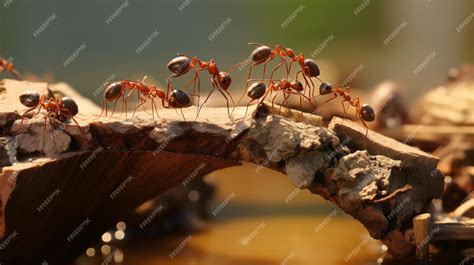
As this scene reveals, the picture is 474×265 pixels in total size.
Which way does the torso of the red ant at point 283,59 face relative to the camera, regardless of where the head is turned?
to the viewer's right

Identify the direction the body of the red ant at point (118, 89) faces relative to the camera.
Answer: to the viewer's right

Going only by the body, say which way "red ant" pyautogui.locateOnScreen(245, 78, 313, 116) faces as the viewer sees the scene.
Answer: to the viewer's right

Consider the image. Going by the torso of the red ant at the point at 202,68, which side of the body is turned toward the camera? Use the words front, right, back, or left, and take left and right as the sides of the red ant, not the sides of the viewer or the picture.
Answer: right
